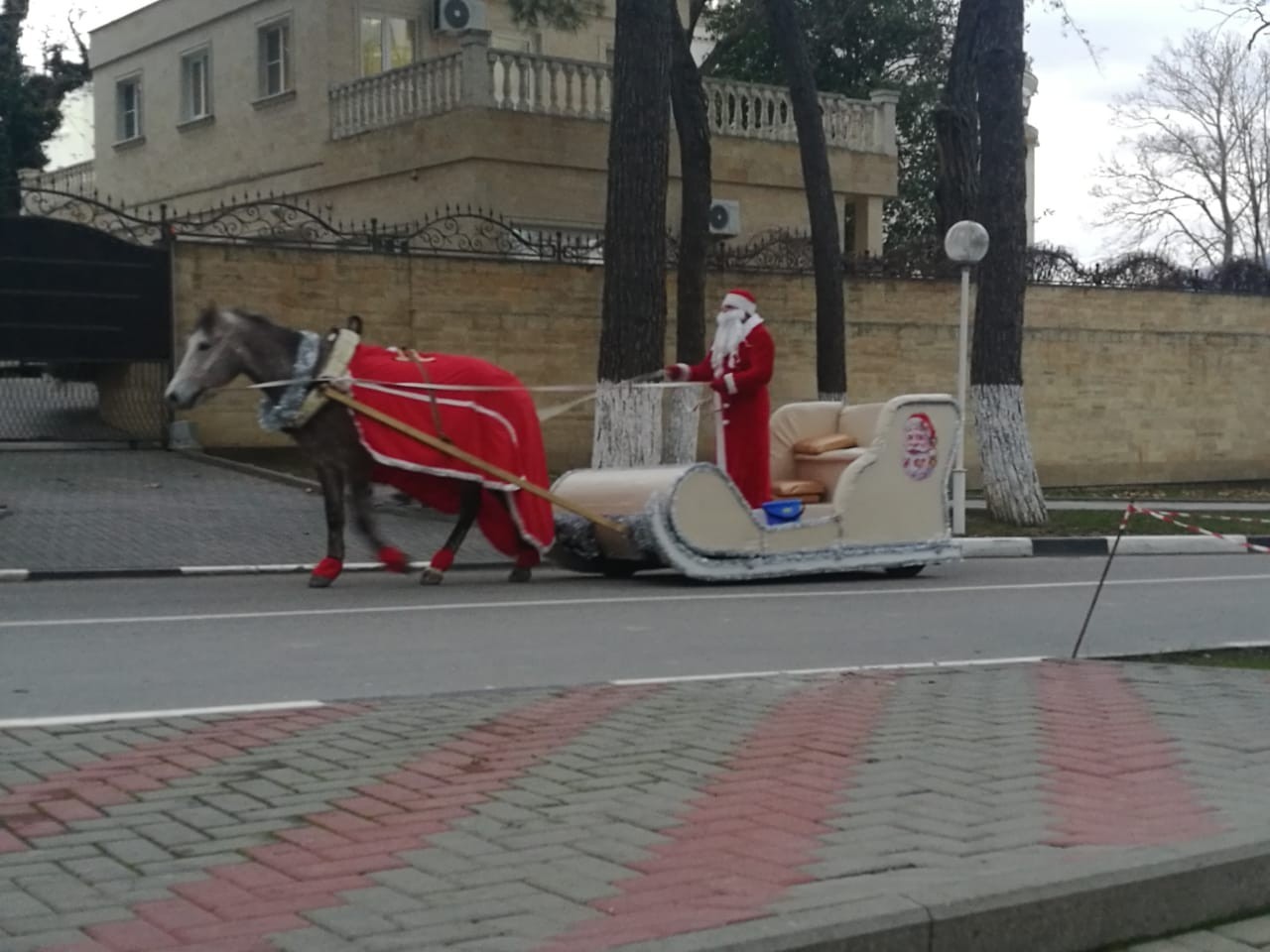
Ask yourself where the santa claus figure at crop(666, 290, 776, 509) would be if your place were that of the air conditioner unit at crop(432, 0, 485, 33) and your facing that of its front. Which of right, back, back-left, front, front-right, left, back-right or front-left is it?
front

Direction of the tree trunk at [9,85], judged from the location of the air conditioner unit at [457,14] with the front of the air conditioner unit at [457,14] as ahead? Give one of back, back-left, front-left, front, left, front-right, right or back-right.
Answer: back-right

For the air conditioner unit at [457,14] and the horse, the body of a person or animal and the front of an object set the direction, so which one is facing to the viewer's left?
the horse

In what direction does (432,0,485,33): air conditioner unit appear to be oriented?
toward the camera

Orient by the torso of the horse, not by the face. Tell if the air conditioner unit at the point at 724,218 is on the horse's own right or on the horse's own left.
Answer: on the horse's own right

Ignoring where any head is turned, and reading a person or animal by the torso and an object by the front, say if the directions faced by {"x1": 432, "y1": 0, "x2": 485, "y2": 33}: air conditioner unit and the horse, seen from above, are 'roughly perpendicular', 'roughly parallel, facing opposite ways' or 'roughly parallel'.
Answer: roughly perpendicular

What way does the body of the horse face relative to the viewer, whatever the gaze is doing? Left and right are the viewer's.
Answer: facing to the left of the viewer

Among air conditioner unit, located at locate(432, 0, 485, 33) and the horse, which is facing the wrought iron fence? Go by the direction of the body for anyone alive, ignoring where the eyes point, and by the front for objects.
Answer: the air conditioner unit

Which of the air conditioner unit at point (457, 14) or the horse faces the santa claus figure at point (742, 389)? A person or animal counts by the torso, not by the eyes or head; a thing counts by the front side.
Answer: the air conditioner unit

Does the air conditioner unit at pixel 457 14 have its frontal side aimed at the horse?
yes

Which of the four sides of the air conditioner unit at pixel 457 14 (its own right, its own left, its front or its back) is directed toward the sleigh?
front

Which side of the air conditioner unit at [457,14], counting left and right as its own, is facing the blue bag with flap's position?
front

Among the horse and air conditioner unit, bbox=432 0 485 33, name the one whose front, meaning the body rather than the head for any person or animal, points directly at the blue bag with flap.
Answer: the air conditioner unit

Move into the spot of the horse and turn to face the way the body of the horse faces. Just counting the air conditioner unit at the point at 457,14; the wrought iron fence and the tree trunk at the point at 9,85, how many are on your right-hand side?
3

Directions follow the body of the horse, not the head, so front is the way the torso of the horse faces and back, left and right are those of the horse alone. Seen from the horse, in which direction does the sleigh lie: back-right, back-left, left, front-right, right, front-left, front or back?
back

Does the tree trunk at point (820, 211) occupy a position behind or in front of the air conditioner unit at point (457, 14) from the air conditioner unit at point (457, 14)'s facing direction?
in front

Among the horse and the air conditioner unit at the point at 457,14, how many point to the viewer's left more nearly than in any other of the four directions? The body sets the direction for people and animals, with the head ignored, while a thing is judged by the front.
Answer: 1

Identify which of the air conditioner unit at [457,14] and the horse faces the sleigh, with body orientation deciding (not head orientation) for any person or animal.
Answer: the air conditioner unit
